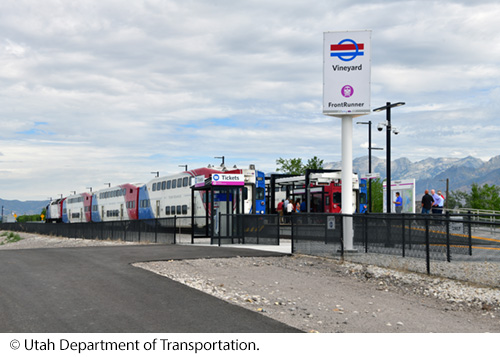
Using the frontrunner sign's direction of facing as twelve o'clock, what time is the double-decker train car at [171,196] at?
The double-decker train car is roughly at 5 o'clock from the frontrunner sign.

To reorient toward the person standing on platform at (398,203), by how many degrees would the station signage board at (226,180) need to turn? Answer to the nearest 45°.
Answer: approximately 135° to its left

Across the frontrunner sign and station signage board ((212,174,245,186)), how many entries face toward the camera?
2

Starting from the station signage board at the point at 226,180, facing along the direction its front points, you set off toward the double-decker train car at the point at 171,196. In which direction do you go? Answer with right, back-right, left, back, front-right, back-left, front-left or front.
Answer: back

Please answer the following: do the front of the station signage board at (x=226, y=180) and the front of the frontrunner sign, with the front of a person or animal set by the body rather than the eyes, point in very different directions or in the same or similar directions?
same or similar directions

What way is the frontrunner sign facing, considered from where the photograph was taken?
facing the viewer

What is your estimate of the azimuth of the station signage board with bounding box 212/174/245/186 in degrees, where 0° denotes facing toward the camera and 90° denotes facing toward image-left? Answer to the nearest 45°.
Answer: approximately 0°

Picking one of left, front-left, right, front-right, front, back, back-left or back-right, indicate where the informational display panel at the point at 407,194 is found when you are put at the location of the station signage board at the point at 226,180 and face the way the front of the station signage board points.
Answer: back-left

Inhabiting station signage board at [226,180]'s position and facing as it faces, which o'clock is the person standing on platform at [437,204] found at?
The person standing on platform is roughly at 8 o'clock from the station signage board.

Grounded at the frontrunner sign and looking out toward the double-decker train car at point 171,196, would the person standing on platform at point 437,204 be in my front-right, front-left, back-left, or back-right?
front-right

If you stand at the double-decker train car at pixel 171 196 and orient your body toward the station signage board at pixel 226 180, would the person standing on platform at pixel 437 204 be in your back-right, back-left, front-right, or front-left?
front-left

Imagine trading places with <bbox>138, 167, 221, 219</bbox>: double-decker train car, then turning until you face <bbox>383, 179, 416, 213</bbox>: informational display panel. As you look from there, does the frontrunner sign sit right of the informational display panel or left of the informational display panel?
right

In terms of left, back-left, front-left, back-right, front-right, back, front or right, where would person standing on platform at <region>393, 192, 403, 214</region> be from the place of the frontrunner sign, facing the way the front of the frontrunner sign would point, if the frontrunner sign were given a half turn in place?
front
